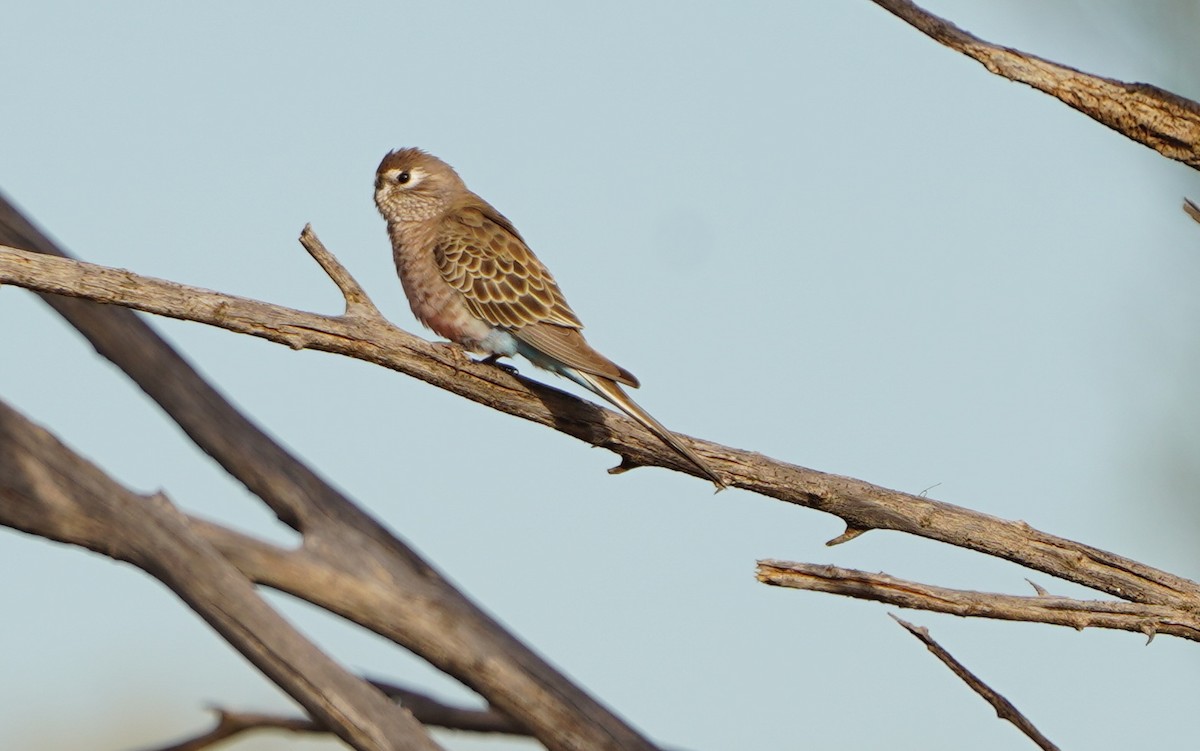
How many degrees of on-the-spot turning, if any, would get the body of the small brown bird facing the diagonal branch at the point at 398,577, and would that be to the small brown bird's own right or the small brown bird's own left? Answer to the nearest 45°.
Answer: approximately 90° to the small brown bird's own left

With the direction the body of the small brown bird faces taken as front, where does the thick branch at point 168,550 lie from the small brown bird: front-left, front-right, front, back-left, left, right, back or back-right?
front

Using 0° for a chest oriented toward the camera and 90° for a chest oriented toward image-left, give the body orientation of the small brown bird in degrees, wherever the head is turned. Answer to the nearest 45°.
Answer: approximately 90°

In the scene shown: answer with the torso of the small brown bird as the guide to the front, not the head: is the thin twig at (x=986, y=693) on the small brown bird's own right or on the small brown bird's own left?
on the small brown bird's own left
